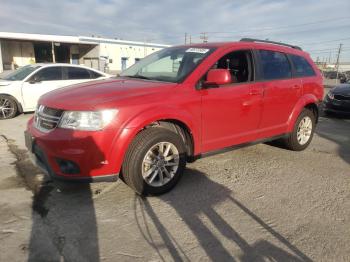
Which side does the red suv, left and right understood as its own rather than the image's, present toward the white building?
right

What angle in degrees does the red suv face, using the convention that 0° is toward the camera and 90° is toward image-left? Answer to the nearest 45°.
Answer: approximately 45°

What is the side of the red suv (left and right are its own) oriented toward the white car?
right

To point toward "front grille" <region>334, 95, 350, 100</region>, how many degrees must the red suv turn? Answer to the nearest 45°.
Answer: approximately 180°

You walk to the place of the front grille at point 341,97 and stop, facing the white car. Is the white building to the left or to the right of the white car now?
right

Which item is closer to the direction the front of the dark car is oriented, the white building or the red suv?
the red suv

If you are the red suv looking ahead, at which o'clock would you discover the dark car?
The dark car is roughly at 6 o'clock from the red suv.
